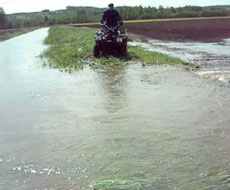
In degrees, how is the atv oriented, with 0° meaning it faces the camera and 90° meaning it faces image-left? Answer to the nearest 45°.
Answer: approximately 0°
